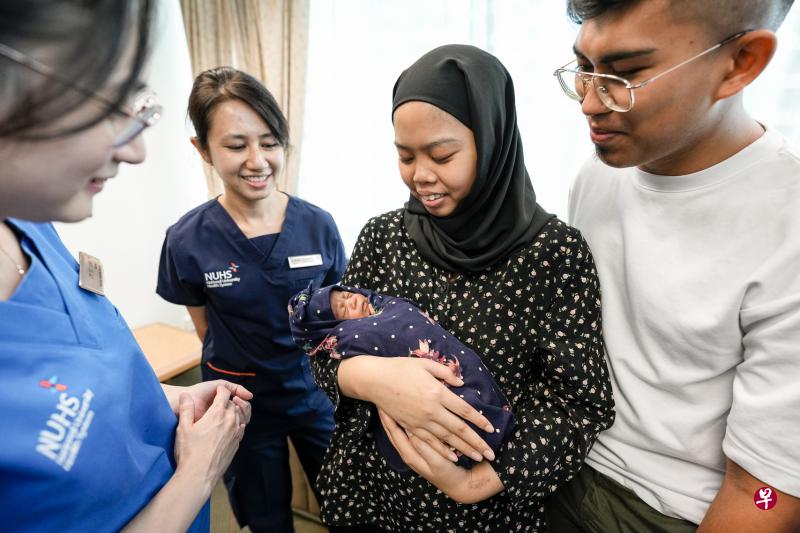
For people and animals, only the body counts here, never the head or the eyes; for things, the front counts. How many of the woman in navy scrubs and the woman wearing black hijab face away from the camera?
0

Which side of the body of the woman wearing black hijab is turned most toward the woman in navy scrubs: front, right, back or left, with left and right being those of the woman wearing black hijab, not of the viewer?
right

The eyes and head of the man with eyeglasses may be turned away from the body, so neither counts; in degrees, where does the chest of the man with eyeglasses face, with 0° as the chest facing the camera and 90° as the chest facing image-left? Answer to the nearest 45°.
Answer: approximately 45°

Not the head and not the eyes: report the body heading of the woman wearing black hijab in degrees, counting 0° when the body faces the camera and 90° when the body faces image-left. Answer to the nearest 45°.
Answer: approximately 45°

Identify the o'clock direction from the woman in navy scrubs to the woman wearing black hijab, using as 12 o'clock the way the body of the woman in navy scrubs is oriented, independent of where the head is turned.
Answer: The woman wearing black hijab is roughly at 11 o'clock from the woman in navy scrubs.

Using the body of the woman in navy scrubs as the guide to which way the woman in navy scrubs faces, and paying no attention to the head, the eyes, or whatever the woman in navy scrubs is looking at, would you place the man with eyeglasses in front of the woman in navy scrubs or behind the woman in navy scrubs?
in front

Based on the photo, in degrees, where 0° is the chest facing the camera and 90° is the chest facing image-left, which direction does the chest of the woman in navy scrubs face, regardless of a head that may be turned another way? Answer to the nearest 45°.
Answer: approximately 0°

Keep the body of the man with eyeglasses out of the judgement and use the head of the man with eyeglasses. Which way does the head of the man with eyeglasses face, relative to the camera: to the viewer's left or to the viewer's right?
to the viewer's left
